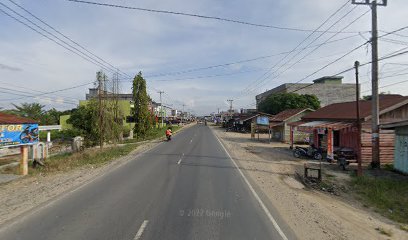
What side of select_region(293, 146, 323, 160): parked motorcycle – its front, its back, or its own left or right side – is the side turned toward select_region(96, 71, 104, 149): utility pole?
back

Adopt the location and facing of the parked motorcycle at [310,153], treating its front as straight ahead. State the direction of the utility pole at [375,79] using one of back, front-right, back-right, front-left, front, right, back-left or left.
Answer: front-right

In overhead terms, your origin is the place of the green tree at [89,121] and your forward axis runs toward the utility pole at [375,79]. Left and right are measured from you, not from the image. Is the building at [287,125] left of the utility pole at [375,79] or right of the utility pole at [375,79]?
left

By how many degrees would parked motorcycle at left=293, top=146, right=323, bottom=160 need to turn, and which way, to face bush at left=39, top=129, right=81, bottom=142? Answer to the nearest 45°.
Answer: approximately 180°

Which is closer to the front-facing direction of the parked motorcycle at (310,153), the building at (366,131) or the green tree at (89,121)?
the building

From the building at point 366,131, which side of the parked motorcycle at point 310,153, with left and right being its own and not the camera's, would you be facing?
front

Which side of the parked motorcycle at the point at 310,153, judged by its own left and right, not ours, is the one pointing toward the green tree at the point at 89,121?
back

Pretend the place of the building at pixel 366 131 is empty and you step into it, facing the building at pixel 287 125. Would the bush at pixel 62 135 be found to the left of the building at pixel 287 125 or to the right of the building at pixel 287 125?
left

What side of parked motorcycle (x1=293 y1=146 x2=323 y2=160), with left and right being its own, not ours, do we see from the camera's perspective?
right

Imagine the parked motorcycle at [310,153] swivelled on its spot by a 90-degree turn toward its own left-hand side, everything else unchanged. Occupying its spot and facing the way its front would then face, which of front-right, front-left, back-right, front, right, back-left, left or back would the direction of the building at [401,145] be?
back-right

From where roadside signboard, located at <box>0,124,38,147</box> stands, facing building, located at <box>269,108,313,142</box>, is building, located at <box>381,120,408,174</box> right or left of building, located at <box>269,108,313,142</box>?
right

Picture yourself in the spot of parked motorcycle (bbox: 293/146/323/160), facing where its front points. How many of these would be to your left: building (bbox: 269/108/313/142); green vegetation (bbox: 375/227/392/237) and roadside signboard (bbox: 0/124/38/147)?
1
